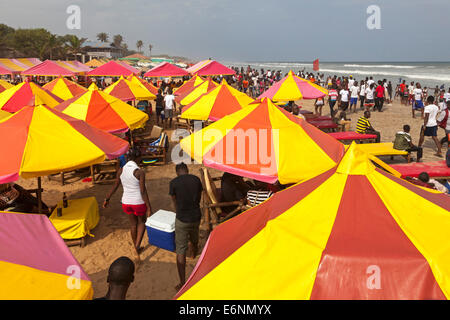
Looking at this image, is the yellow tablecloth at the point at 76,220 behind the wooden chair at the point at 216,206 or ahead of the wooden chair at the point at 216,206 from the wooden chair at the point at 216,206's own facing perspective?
behind

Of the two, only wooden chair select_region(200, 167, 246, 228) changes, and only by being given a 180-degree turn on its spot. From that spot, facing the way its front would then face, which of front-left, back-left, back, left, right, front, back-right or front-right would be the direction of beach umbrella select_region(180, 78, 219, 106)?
right

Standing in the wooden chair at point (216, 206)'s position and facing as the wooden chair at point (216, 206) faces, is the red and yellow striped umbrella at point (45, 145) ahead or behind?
behind

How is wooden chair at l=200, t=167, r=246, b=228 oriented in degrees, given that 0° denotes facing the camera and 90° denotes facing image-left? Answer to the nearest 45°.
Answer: approximately 270°

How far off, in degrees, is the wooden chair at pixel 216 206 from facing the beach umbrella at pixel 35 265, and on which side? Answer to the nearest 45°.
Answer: approximately 90° to its right

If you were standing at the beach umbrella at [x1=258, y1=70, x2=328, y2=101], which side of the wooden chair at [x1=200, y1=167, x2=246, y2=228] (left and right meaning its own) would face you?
left
